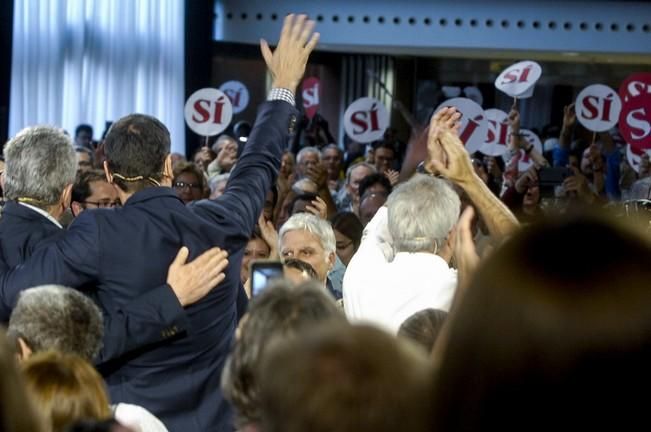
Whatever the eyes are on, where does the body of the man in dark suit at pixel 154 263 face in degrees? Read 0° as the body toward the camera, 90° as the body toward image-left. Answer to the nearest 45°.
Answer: approximately 180°

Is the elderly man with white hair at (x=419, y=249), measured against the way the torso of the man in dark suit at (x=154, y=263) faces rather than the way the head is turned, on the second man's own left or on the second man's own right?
on the second man's own right

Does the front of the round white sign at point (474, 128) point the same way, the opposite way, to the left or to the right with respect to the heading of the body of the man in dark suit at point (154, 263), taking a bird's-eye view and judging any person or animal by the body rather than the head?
the opposite way

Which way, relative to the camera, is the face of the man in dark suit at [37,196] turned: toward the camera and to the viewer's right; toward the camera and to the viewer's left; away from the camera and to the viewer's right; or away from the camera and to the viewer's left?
away from the camera and to the viewer's right

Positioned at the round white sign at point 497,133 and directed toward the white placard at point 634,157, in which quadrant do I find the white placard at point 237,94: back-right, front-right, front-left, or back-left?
back-left

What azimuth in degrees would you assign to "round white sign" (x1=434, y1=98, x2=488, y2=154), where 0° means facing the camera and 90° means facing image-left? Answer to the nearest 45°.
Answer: approximately 0°

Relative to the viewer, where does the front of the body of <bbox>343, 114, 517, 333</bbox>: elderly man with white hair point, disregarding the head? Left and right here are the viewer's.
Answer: facing away from the viewer and to the right of the viewer

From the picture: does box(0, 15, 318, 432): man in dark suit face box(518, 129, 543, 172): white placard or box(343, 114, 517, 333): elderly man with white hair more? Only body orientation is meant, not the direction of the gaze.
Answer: the white placard

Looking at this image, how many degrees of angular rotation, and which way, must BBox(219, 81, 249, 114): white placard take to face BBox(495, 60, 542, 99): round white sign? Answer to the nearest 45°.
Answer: approximately 45° to its left

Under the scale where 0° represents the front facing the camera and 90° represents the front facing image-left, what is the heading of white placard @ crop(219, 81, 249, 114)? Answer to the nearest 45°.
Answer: approximately 0°

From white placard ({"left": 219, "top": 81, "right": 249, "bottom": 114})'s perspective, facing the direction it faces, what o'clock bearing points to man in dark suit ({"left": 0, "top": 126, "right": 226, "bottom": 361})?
The man in dark suit is roughly at 12 o'clock from the white placard.
